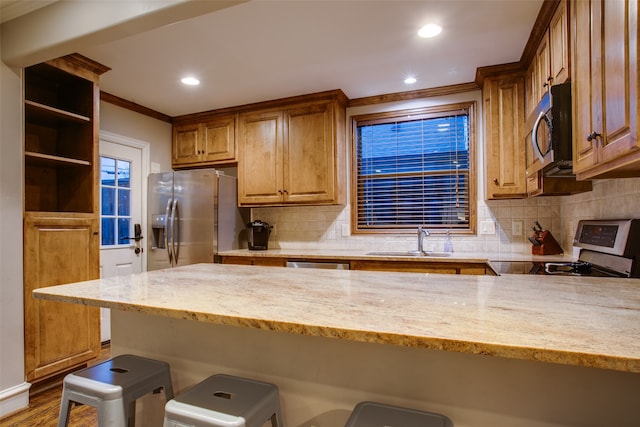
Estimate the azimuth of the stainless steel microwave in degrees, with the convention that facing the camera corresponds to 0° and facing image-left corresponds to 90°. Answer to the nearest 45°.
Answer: approximately 45°

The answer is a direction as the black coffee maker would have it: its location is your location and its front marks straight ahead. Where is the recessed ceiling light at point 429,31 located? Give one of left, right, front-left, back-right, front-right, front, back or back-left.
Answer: front-left

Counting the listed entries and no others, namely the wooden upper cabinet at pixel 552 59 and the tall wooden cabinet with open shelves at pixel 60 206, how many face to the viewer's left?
1

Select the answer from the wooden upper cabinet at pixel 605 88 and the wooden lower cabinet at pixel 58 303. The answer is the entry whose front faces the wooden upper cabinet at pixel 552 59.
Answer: the wooden lower cabinet

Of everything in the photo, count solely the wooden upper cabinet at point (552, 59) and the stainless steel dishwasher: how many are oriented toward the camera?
1

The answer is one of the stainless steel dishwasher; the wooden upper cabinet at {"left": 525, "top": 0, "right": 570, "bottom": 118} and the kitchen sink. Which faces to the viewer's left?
the wooden upper cabinet

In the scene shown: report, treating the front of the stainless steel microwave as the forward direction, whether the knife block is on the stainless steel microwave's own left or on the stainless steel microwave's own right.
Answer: on the stainless steel microwave's own right

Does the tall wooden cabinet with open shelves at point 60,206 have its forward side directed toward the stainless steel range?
yes

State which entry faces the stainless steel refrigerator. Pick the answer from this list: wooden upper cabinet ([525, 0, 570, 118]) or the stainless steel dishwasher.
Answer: the wooden upper cabinet
